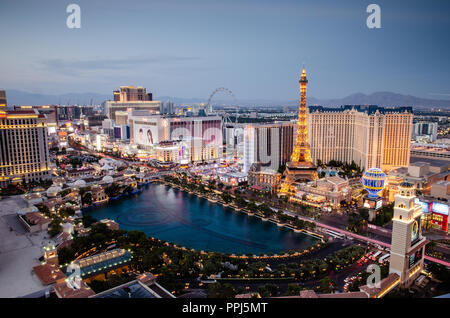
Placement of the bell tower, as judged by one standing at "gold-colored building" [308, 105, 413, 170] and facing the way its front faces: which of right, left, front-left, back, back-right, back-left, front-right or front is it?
front-left

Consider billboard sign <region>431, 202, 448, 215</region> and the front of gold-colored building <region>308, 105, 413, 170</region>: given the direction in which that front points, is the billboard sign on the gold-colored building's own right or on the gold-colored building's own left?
on the gold-colored building's own left

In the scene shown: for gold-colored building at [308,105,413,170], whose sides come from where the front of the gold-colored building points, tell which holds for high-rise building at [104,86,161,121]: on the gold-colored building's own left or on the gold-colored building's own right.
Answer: on the gold-colored building's own right

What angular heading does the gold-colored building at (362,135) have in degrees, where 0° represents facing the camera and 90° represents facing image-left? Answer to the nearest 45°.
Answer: approximately 45°

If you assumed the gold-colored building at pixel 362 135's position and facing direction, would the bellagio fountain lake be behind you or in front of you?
in front

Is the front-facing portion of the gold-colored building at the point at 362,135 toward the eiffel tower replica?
yes

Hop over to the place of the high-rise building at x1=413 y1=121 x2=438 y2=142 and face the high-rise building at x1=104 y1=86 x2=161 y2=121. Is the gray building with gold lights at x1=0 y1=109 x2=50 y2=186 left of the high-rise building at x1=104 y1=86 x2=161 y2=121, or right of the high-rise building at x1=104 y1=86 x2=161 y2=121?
left

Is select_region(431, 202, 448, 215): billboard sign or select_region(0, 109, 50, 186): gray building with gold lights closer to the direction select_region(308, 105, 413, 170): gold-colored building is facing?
the gray building with gold lights

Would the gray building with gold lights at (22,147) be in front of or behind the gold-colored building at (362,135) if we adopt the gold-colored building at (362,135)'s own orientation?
in front

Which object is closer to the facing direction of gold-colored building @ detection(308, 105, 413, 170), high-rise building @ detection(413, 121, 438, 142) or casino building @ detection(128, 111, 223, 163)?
the casino building
